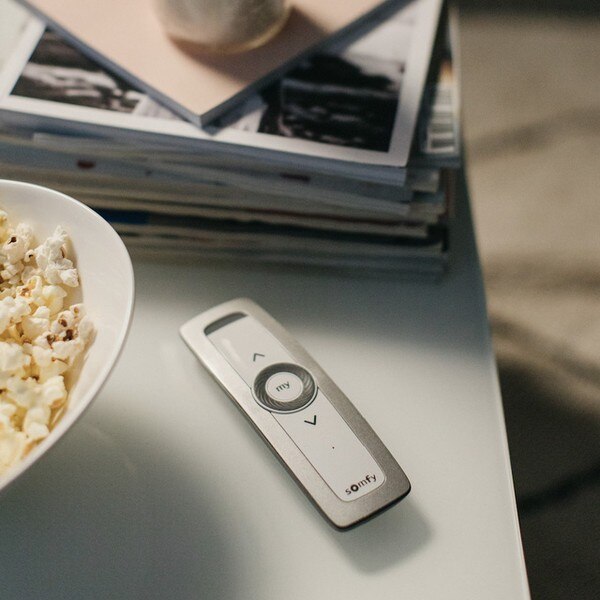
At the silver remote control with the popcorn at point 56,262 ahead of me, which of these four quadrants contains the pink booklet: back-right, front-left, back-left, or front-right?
front-right

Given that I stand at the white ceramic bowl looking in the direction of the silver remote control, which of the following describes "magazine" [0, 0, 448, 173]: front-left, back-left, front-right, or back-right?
front-left

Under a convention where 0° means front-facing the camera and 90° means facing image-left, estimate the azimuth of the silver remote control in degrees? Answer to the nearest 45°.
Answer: approximately 135°

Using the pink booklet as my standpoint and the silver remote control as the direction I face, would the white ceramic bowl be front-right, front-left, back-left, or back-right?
front-right
